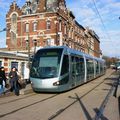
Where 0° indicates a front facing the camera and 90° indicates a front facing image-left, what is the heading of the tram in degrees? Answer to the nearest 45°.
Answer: approximately 45°

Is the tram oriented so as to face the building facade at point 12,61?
no
